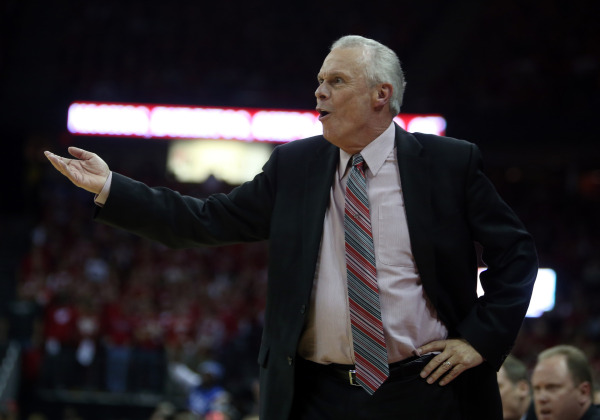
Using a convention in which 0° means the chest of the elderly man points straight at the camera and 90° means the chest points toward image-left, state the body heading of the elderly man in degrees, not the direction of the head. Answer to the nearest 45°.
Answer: approximately 45°
